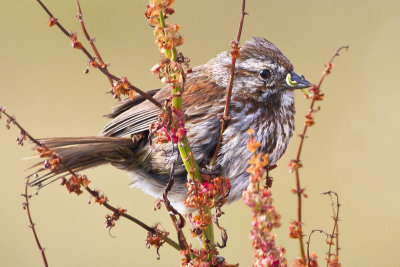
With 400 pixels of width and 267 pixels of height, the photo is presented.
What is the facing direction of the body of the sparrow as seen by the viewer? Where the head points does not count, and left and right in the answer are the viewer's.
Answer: facing to the right of the viewer
